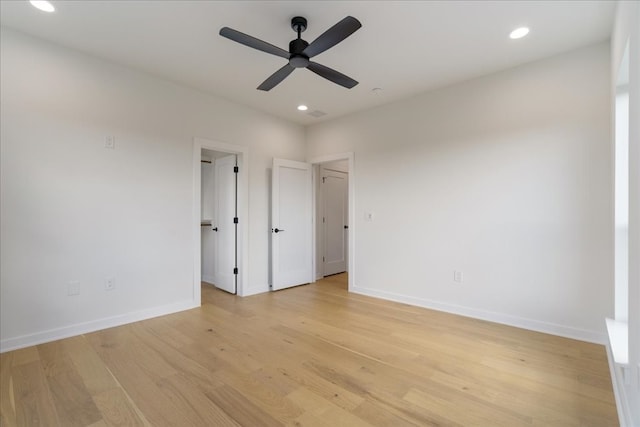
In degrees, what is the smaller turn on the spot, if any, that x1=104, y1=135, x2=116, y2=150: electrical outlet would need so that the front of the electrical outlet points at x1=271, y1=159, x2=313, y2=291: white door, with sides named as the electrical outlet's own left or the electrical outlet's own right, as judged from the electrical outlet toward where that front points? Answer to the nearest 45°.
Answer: approximately 90° to the electrical outlet's own left

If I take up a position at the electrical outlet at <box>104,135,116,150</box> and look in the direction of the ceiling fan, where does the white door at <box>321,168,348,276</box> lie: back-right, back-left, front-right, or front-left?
front-left

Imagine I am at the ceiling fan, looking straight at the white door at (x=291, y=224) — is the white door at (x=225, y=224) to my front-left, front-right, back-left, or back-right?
front-left

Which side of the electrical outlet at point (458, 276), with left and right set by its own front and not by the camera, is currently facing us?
front

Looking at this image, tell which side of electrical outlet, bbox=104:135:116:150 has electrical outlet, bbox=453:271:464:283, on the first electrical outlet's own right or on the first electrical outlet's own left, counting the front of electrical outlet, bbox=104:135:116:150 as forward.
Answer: on the first electrical outlet's own left

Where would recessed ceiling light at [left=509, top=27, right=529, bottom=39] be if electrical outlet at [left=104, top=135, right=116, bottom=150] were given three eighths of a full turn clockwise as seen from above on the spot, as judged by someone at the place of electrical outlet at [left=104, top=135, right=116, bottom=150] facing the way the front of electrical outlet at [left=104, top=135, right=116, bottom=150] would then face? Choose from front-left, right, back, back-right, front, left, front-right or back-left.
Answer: back

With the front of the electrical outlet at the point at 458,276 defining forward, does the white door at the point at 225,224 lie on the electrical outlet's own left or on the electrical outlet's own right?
on the electrical outlet's own right

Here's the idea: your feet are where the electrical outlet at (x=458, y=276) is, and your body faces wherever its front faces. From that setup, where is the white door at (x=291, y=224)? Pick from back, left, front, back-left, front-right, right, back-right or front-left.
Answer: right

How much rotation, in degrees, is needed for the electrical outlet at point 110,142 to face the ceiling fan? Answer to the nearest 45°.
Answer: approximately 45° to its left

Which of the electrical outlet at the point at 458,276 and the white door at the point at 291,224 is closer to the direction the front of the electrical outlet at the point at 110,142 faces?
the electrical outlet

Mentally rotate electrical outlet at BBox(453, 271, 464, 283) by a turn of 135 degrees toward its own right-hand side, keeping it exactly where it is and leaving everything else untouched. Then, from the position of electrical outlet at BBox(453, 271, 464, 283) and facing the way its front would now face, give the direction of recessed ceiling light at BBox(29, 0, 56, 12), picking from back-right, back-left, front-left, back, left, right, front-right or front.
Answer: left
